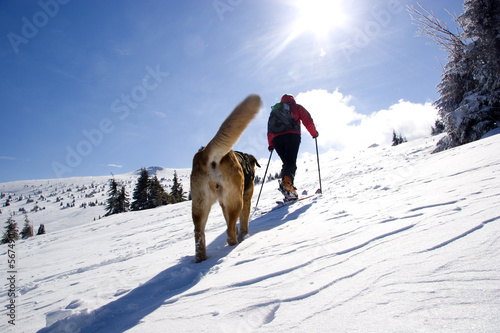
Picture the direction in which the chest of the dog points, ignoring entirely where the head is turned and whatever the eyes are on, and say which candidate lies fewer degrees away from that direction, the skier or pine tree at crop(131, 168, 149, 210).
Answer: the skier

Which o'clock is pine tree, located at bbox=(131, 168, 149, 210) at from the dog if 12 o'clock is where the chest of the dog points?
The pine tree is roughly at 10 o'clock from the dog.

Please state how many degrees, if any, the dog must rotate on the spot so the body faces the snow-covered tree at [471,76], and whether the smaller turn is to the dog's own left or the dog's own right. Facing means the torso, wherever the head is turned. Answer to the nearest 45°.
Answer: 0° — it already faces it

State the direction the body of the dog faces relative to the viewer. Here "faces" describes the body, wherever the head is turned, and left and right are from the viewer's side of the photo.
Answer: facing away from the viewer and to the right of the viewer
